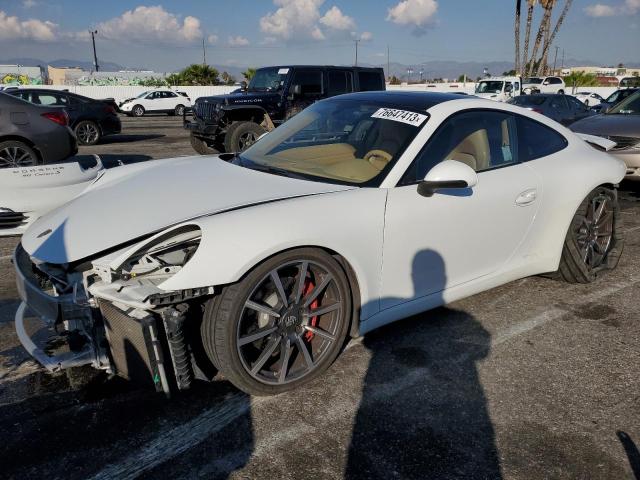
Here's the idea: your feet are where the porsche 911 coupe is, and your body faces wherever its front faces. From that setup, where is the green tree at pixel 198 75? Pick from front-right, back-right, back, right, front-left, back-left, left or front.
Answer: back-right

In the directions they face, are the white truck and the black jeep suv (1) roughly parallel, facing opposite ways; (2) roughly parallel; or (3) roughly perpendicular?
roughly parallel

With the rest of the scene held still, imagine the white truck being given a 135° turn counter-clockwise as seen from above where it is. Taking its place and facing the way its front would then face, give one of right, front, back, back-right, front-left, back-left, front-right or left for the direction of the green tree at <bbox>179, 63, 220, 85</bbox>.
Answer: back-left

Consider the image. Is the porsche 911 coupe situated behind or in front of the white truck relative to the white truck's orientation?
in front

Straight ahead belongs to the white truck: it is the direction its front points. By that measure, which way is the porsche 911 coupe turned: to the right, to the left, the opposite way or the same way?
the same way

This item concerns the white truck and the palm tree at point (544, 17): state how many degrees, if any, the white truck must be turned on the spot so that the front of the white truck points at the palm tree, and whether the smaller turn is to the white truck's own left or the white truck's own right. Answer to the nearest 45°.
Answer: approximately 135° to the white truck's own right

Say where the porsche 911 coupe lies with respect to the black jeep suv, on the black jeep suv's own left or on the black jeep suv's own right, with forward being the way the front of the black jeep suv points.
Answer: on the black jeep suv's own left

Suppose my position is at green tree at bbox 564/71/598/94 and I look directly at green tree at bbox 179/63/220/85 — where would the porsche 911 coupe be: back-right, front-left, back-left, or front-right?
front-left

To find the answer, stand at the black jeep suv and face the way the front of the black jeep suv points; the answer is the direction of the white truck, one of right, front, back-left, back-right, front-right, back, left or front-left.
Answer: back

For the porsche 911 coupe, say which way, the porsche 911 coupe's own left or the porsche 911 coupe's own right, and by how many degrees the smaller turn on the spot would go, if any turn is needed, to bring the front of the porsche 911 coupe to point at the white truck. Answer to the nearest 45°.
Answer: approximately 135° to the porsche 911 coupe's own right

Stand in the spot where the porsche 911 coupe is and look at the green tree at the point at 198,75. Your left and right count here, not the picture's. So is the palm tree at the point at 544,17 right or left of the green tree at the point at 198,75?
right

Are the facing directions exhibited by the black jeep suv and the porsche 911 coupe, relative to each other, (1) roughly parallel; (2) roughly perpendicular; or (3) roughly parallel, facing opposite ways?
roughly parallel

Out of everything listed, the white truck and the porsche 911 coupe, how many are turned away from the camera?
0

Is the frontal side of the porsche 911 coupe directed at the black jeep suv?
no

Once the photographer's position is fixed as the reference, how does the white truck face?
facing the viewer and to the left of the viewer

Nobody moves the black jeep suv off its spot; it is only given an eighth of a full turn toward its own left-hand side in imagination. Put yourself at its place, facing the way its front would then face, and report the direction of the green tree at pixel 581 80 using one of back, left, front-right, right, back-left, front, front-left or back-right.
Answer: back-left

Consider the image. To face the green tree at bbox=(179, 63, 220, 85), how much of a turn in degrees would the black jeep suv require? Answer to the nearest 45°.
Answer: approximately 135° to its right

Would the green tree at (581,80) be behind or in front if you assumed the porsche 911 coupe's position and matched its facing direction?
behind
